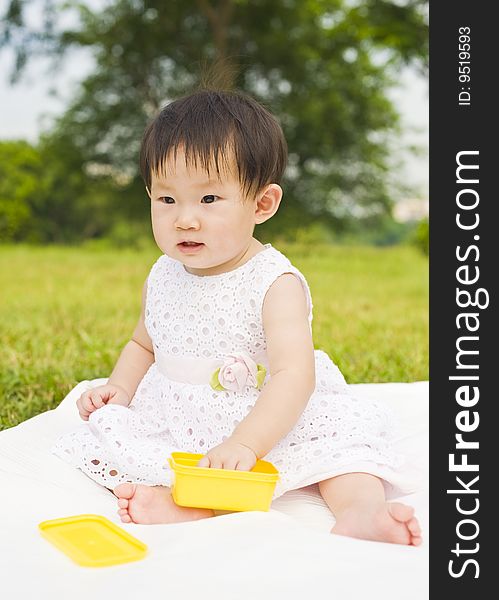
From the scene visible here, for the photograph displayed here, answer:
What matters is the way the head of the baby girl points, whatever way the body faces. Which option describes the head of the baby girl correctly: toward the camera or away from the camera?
toward the camera

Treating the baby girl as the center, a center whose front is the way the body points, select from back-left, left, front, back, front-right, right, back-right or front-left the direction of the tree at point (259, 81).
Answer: back-right

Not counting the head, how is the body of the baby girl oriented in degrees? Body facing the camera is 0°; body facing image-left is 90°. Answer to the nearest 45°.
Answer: approximately 45°
